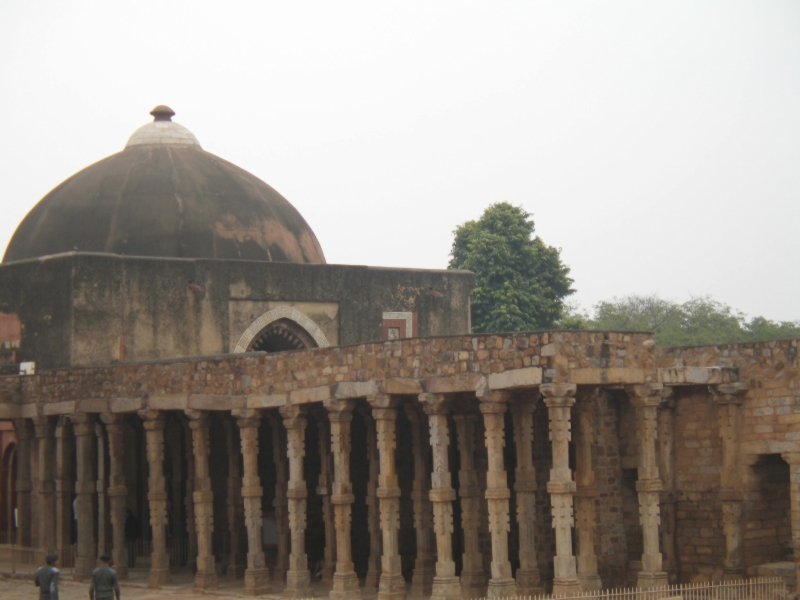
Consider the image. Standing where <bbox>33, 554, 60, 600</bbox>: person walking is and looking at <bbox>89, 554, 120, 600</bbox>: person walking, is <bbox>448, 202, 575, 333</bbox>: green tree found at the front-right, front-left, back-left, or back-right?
front-left

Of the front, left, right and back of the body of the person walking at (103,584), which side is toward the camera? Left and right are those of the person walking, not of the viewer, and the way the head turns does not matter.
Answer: back

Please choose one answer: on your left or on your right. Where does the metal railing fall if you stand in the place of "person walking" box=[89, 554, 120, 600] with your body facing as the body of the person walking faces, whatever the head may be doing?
on your right

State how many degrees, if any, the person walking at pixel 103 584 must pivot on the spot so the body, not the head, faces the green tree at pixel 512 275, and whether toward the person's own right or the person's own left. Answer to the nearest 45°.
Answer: approximately 45° to the person's own right
